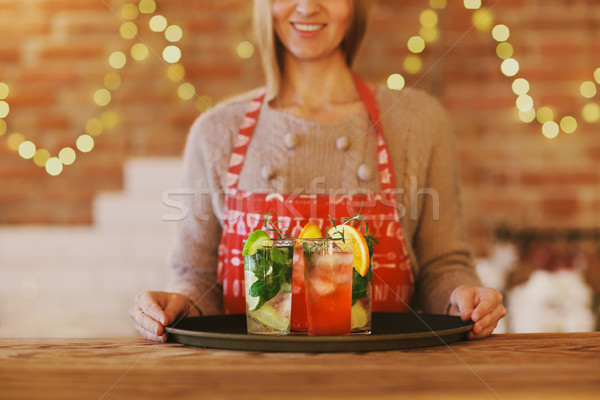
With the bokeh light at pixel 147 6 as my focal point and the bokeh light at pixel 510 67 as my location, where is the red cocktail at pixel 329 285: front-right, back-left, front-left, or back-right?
front-left

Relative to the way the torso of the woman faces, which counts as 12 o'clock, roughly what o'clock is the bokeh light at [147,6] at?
The bokeh light is roughly at 5 o'clock from the woman.

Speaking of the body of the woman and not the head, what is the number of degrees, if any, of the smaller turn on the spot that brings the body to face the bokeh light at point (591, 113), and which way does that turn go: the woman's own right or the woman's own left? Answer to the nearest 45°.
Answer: approximately 135° to the woman's own left

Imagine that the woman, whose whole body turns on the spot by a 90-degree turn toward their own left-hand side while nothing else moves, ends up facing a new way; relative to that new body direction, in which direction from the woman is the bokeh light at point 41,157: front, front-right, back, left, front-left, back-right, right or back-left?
back-left

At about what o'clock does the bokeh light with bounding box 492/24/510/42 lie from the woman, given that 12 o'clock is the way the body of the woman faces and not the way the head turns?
The bokeh light is roughly at 7 o'clock from the woman.

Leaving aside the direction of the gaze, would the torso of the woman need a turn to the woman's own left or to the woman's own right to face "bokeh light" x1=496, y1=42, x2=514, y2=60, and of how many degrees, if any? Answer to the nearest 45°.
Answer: approximately 135° to the woman's own left

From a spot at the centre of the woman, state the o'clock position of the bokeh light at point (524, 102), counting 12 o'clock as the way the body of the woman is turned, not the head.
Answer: The bokeh light is roughly at 7 o'clock from the woman.

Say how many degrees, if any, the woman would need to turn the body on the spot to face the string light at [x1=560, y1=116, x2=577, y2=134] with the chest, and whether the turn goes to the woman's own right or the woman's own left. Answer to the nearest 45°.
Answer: approximately 135° to the woman's own left

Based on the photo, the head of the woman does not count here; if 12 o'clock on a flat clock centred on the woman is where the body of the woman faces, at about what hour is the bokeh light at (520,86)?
The bokeh light is roughly at 7 o'clock from the woman.

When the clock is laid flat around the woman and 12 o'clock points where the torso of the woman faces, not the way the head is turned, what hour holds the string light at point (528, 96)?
The string light is roughly at 7 o'clock from the woman.

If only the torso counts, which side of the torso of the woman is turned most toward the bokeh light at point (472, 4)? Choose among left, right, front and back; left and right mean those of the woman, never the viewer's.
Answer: back
